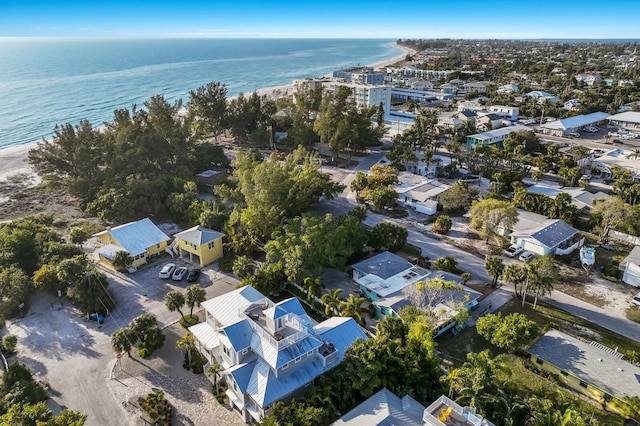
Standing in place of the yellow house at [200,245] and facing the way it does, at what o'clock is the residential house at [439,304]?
The residential house is roughly at 9 o'clock from the yellow house.

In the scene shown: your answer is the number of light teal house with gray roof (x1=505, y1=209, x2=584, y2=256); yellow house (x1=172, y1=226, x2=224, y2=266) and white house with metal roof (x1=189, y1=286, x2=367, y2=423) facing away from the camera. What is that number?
0

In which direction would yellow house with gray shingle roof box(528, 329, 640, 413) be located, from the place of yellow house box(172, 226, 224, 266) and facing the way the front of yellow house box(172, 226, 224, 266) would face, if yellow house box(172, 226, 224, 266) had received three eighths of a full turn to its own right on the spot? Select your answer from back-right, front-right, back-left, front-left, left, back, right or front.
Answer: back-right

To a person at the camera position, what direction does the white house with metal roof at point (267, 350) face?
facing the viewer and to the left of the viewer

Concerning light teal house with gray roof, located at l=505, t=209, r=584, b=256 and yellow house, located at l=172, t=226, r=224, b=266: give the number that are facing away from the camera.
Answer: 0

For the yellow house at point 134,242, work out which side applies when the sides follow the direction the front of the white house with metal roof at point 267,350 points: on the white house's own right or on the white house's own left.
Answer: on the white house's own right

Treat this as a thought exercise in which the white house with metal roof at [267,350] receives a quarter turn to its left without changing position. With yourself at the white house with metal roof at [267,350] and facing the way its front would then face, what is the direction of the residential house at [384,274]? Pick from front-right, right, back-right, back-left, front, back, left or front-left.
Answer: left

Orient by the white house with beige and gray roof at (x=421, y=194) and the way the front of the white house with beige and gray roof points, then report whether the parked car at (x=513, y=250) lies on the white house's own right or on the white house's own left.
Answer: on the white house's own left

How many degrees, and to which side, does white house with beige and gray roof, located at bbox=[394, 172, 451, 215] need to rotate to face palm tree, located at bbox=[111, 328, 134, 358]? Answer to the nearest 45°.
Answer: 0° — it already faces it

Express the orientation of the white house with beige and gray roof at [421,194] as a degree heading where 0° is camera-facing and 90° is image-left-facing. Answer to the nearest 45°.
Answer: approximately 45°

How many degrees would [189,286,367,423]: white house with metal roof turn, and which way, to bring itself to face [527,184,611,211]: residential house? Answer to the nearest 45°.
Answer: approximately 180°

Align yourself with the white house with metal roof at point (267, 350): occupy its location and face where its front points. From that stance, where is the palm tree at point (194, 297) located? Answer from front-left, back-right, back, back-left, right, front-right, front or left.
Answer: right

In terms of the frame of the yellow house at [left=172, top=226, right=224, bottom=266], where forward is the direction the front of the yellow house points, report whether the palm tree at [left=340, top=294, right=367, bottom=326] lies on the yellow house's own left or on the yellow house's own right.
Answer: on the yellow house's own left
